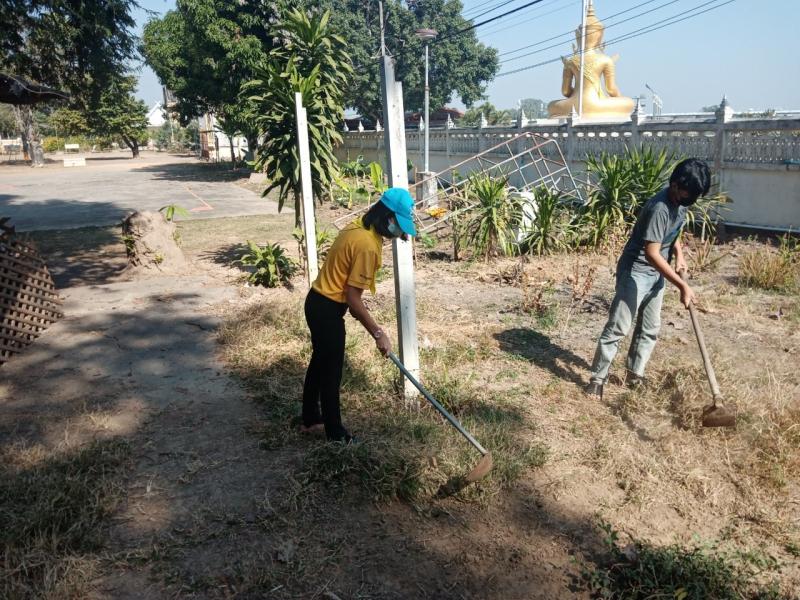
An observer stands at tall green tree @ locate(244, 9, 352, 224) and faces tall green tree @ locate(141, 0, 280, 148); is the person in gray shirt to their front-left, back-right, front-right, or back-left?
back-right

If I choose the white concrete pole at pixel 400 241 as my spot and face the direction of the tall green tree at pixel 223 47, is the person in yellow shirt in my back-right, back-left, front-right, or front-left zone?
back-left

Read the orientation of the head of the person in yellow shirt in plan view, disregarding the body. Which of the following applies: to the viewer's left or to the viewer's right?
to the viewer's right

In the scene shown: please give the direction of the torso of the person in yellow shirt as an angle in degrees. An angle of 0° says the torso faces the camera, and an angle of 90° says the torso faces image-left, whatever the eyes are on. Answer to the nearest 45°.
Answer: approximately 270°

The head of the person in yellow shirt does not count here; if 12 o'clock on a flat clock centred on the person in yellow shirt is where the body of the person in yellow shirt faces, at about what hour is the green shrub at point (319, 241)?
The green shrub is roughly at 9 o'clock from the person in yellow shirt.

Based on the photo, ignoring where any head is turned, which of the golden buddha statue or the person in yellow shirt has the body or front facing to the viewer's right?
the person in yellow shirt

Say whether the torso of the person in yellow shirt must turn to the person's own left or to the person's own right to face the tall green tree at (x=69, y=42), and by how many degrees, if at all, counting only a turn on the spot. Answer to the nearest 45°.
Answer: approximately 135° to the person's own left

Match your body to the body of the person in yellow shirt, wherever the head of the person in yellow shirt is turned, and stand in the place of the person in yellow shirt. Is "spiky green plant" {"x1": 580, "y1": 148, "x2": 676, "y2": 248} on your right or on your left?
on your left

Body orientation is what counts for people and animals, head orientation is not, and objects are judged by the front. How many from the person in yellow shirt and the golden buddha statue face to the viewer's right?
1
